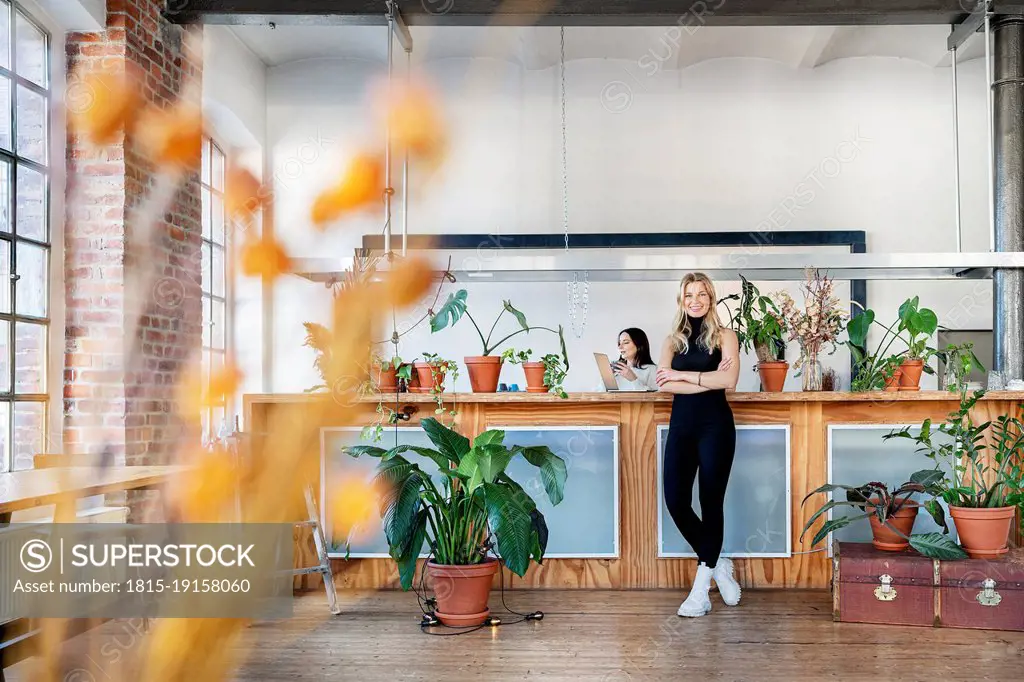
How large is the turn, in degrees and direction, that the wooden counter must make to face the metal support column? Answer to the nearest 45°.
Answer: approximately 135° to its left

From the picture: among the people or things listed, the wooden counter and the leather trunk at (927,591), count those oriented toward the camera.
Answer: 2

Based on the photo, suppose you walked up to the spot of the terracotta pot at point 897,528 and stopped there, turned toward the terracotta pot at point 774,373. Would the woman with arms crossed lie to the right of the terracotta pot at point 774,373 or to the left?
left

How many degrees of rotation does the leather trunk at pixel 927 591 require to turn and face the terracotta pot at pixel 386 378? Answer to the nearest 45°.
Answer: approximately 90° to its right

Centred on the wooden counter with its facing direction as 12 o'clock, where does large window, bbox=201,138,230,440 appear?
The large window is roughly at 4 o'clock from the wooden counter.

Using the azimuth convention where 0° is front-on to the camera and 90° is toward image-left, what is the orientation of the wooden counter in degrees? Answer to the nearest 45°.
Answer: approximately 0°

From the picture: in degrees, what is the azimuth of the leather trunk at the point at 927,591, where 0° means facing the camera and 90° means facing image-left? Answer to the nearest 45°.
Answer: approximately 0°

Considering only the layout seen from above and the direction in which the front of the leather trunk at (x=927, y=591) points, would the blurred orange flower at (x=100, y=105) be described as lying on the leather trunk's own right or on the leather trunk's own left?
on the leather trunk's own right
